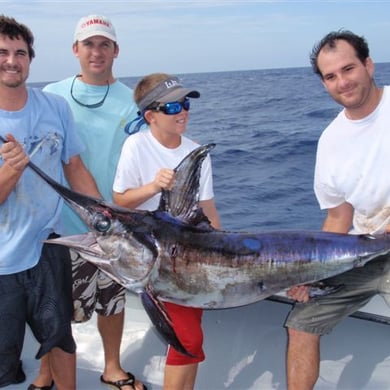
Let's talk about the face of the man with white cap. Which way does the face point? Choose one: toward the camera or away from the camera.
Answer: toward the camera

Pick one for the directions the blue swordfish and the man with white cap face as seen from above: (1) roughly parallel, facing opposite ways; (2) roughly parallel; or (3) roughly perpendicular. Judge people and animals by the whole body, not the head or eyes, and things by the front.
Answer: roughly perpendicular

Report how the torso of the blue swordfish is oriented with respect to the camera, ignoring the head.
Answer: to the viewer's left

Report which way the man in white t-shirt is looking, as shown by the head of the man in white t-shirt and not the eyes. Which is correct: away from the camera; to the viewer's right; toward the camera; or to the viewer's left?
toward the camera

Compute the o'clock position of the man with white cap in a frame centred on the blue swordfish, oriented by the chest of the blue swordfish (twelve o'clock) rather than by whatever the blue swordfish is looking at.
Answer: The man with white cap is roughly at 2 o'clock from the blue swordfish.

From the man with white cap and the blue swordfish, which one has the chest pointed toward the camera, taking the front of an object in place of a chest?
the man with white cap

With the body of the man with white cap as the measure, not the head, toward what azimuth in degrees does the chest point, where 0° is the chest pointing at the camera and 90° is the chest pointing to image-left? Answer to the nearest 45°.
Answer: approximately 0°

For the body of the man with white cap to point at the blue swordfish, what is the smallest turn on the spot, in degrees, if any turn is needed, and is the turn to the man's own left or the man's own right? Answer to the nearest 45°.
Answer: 0° — they already face it

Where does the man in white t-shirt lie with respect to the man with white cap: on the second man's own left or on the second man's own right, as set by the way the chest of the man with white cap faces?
on the second man's own left

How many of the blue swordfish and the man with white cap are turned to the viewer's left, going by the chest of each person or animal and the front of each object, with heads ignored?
1
